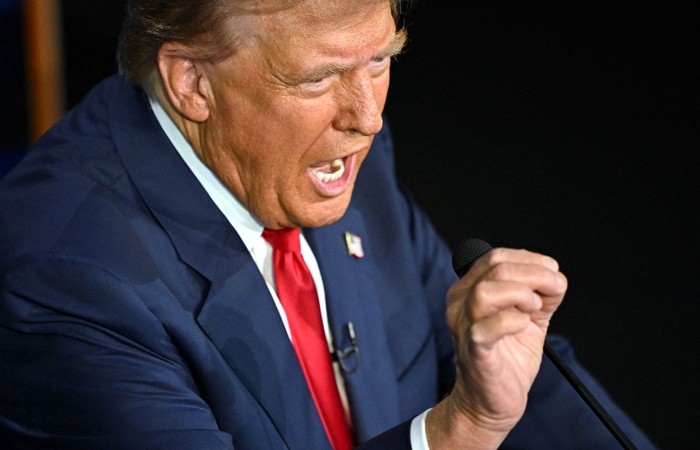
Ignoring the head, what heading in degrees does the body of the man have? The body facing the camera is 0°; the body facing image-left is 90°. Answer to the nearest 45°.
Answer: approximately 315°
